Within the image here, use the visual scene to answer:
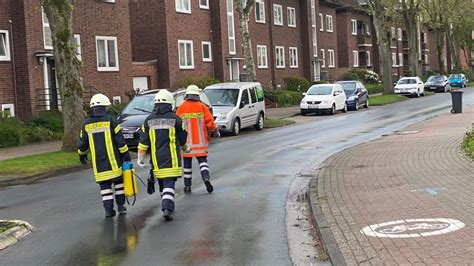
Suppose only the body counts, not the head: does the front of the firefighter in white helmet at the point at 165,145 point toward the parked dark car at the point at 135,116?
yes

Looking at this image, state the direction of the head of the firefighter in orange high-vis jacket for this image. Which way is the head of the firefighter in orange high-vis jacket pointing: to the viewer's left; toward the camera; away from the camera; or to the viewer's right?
away from the camera

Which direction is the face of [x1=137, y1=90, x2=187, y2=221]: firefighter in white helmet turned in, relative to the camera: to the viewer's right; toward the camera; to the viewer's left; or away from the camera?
away from the camera

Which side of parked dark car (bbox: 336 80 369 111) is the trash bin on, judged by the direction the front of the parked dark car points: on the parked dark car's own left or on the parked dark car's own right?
on the parked dark car's own left

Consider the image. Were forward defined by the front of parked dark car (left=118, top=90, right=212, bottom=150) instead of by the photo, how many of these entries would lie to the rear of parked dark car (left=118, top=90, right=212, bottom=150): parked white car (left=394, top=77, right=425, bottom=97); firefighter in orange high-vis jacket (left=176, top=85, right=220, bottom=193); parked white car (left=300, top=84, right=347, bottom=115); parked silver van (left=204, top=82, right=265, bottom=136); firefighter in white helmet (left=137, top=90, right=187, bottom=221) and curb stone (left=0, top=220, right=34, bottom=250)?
3

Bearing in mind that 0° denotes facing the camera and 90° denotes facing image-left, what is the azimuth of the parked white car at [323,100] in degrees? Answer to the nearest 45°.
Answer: approximately 45°

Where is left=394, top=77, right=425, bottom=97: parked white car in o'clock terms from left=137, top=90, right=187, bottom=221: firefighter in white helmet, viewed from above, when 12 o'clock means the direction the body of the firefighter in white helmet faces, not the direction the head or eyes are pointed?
The parked white car is roughly at 1 o'clock from the firefighter in white helmet.

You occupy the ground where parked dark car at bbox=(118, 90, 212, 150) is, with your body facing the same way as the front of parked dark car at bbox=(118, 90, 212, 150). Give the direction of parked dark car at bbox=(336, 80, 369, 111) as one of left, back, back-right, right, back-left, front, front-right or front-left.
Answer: back
